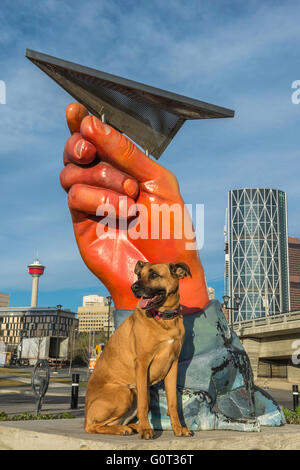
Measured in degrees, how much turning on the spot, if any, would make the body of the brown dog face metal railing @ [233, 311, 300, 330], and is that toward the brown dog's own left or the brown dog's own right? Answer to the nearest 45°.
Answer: approximately 135° to the brown dog's own left

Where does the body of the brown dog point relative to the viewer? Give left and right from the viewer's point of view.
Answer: facing the viewer and to the right of the viewer
